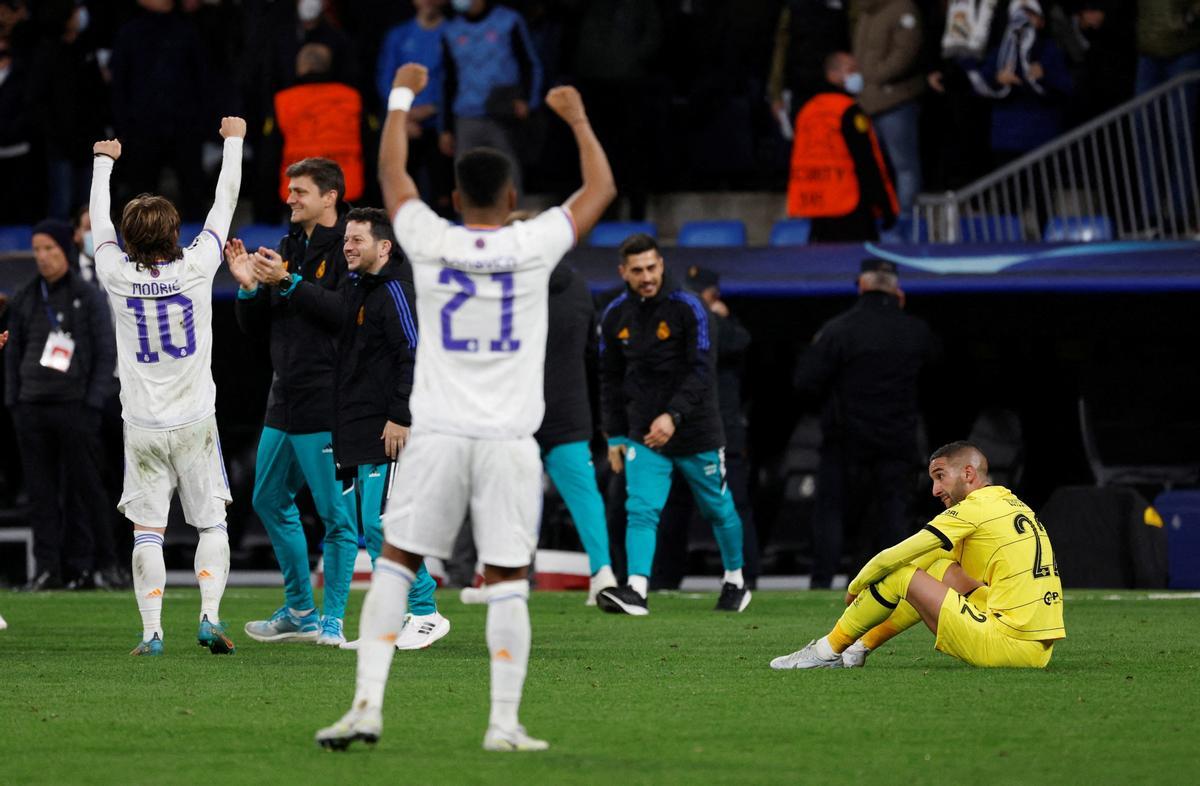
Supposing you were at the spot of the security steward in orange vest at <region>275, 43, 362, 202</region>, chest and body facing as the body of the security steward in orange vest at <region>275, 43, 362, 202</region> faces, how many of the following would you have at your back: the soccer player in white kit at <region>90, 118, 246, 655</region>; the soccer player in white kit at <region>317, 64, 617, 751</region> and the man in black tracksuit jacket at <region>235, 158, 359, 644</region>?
3

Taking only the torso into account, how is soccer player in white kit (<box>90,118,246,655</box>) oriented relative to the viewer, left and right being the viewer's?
facing away from the viewer

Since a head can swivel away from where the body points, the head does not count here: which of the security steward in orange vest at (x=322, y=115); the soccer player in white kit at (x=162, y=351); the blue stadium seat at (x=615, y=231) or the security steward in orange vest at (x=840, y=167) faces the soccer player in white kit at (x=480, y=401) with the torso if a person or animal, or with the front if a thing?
the blue stadium seat

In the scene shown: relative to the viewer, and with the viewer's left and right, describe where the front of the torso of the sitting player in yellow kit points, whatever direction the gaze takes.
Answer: facing to the left of the viewer

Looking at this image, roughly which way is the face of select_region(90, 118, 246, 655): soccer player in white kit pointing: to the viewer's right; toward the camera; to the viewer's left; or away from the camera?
away from the camera

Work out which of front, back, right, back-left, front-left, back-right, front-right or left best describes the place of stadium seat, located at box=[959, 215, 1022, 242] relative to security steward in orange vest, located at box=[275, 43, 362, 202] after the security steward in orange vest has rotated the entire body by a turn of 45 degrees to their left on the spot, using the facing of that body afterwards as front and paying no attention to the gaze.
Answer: back-right

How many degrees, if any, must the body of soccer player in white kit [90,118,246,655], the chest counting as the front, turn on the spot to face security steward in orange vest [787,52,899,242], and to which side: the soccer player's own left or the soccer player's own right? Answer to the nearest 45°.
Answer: approximately 45° to the soccer player's own right

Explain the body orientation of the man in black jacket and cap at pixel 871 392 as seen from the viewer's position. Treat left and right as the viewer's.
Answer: facing away from the viewer

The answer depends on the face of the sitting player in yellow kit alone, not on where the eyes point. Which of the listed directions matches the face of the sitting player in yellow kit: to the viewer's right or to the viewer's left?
to the viewer's left

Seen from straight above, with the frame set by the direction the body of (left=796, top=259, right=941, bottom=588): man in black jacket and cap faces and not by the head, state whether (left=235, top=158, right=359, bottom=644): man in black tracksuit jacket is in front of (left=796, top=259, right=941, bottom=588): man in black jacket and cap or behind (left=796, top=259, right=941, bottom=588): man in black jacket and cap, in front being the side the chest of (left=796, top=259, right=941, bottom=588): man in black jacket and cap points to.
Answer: behind

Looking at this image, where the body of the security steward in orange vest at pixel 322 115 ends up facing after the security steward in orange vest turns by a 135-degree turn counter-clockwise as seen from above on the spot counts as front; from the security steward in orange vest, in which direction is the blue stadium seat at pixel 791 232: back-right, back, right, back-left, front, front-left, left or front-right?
back-left

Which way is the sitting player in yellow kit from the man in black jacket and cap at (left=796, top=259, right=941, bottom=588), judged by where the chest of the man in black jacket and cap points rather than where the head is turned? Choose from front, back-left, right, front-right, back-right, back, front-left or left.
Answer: back

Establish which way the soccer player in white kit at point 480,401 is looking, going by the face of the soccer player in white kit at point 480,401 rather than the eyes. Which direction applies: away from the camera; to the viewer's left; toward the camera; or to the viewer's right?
away from the camera

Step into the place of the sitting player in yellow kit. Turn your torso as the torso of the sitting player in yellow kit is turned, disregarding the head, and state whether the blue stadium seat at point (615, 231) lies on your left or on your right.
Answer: on your right

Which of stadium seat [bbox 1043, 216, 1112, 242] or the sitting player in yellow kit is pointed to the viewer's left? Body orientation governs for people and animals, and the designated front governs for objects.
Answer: the sitting player in yellow kit

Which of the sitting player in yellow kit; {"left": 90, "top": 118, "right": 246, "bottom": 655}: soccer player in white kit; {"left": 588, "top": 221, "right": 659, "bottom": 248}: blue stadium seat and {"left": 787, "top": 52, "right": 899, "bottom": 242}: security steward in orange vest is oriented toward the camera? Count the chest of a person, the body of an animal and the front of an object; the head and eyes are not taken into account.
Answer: the blue stadium seat

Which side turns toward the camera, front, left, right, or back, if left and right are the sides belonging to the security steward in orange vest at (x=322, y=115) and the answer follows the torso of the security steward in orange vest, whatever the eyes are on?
back

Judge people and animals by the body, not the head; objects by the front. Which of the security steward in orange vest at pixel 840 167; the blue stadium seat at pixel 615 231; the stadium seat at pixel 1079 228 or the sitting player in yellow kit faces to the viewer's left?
the sitting player in yellow kit
